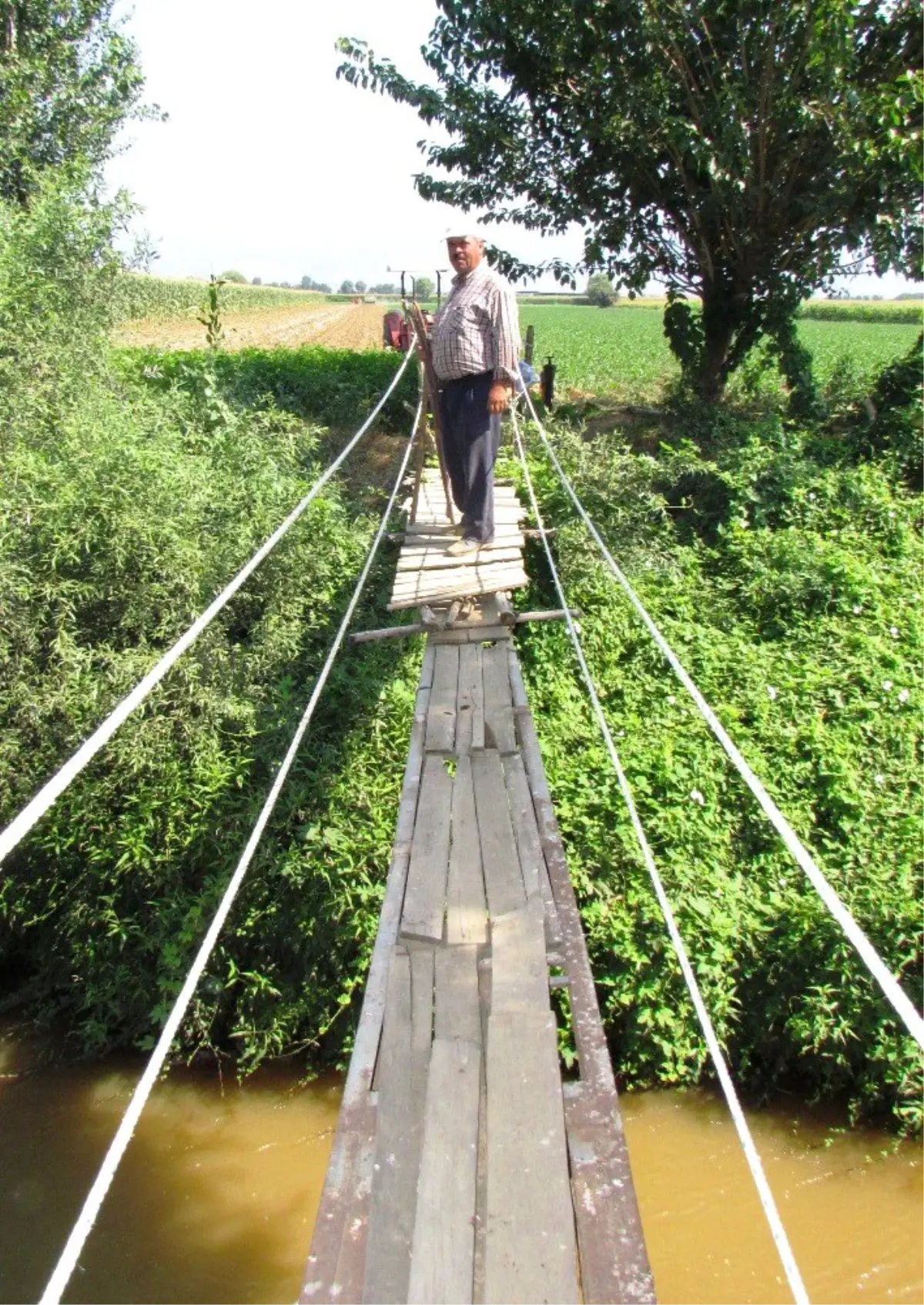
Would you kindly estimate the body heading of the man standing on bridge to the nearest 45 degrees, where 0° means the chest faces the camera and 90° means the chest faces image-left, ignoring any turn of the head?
approximately 45°
